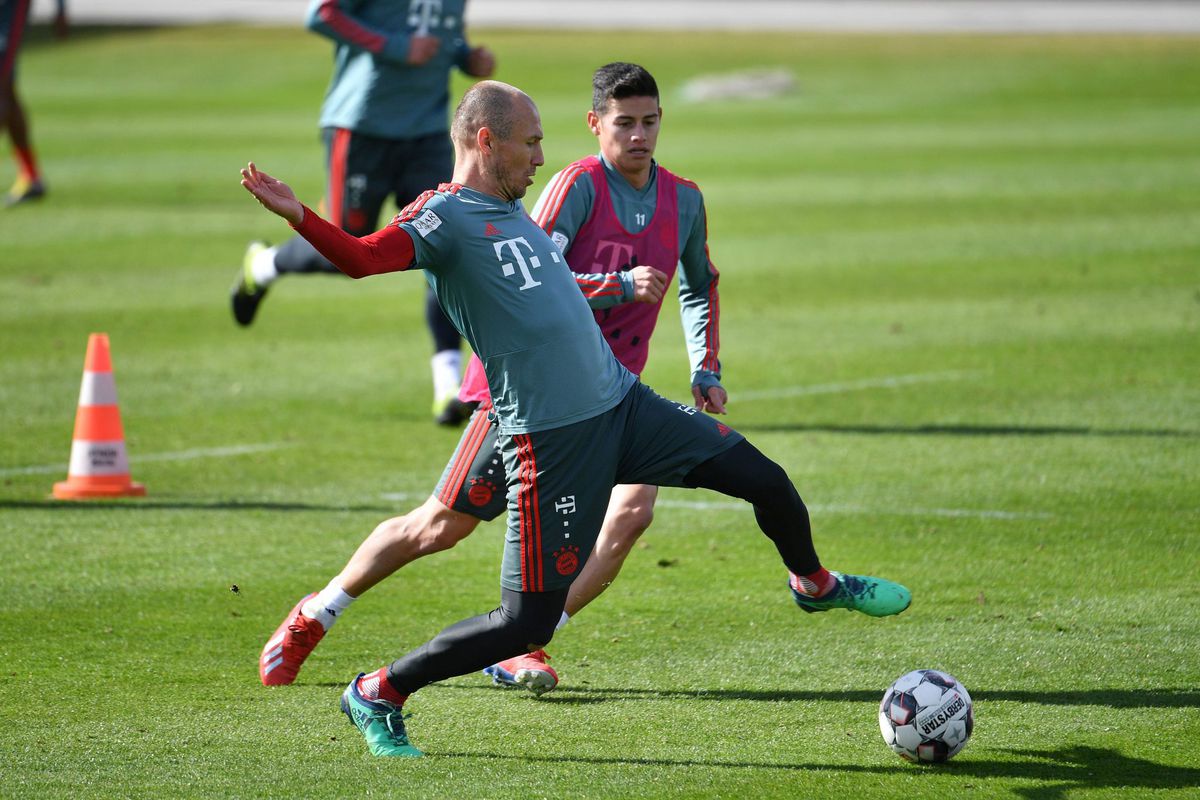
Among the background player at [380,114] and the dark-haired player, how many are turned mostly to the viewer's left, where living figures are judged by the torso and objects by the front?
0

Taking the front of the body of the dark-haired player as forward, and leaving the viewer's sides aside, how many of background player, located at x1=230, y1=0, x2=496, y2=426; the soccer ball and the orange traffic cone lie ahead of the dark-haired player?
1

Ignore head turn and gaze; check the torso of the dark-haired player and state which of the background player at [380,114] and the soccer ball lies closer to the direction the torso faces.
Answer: the soccer ball

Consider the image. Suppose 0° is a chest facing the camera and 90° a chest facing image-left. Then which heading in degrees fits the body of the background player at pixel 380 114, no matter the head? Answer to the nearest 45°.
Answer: approximately 315°

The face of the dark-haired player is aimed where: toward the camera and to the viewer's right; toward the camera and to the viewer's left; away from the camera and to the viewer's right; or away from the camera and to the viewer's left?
toward the camera and to the viewer's right

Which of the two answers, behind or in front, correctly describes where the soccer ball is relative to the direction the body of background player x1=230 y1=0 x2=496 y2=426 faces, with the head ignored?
in front

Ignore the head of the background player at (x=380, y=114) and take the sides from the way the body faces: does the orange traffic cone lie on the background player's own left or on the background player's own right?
on the background player's own right

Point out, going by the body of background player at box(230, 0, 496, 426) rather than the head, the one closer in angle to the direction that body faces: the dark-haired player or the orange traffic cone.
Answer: the dark-haired player

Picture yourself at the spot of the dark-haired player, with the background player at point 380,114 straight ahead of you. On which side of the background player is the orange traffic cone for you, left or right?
left

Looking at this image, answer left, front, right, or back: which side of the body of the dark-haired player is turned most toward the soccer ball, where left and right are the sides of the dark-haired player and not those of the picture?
front

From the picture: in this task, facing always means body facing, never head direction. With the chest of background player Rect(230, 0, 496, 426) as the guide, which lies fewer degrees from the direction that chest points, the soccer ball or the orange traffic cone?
the soccer ball

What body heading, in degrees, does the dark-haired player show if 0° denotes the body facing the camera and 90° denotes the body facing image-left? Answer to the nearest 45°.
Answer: approximately 315°

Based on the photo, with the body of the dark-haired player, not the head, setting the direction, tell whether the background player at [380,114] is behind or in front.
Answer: behind

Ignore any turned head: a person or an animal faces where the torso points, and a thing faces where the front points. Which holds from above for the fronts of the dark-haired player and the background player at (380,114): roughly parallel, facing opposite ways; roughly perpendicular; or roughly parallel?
roughly parallel
